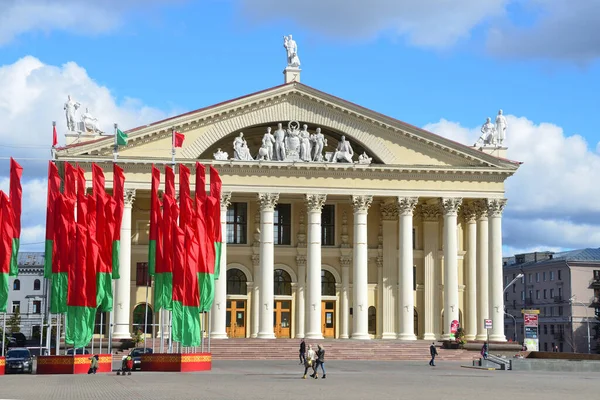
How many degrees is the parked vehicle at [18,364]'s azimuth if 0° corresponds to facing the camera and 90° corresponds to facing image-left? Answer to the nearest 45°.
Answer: approximately 0°

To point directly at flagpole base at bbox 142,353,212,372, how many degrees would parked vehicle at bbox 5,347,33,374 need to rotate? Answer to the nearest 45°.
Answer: approximately 45° to its left

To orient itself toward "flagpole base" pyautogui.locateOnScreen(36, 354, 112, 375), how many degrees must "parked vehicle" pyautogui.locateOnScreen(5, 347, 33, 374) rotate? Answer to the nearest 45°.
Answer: approximately 45° to its left

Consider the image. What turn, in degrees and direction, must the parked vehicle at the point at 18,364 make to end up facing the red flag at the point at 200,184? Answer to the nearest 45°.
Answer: approximately 90° to its left
